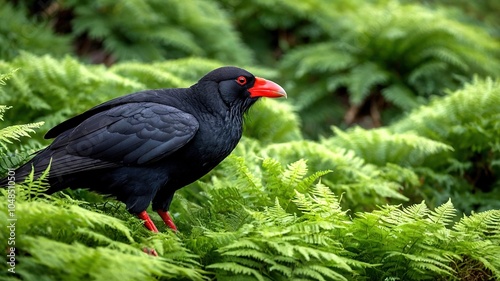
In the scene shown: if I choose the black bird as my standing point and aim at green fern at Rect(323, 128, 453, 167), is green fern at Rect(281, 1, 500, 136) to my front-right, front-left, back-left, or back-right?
front-left

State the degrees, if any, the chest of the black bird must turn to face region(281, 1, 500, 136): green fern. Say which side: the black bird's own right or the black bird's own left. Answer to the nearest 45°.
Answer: approximately 45° to the black bird's own left

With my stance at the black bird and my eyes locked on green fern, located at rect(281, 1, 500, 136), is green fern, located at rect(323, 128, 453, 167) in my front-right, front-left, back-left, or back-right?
front-right

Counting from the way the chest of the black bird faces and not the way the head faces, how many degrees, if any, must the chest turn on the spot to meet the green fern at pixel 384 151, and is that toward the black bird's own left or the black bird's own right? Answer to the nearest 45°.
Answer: approximately 45° to the black bird's own left

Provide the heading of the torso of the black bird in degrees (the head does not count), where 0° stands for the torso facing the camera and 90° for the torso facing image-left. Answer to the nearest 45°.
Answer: approximately 270°
